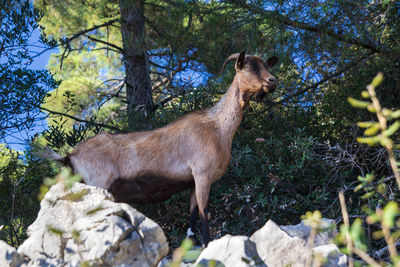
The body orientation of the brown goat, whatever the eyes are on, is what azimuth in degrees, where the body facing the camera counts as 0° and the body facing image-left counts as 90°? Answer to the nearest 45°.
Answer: approximately 270°
